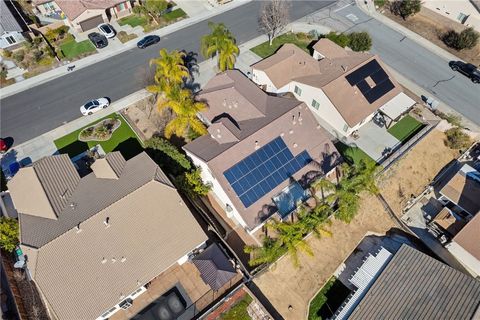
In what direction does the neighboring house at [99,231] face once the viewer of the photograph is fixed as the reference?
facing away from the viewer and to the left of the viewer

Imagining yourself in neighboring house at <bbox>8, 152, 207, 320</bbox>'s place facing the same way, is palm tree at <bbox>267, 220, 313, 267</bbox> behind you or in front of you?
behind

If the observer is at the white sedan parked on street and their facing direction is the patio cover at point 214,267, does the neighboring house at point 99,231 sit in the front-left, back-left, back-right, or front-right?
front-right

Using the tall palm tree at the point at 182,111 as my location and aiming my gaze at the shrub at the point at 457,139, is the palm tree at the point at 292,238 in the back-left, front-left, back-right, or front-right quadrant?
front-right

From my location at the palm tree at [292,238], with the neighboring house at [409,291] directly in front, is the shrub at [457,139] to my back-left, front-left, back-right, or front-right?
front-left

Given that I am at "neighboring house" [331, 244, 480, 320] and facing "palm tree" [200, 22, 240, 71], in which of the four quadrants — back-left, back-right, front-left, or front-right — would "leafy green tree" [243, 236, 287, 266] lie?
front-left

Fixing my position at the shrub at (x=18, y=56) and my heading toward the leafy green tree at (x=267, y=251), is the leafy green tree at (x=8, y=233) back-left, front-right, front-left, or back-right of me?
front-right

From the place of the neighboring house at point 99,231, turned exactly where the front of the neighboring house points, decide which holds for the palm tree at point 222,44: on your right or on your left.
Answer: on your right

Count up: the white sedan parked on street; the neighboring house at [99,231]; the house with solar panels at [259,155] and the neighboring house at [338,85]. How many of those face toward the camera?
0

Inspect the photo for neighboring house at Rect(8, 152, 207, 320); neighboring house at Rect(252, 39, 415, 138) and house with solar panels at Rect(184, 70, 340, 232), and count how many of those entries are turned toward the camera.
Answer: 0
